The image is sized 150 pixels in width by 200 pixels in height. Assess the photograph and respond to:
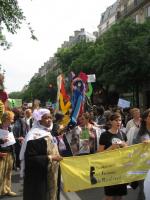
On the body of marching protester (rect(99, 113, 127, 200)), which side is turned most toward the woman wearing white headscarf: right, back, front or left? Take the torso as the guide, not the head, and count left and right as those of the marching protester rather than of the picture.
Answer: right

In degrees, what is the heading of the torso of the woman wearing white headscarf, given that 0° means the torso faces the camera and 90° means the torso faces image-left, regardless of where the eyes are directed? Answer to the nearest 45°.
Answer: approximately 315°

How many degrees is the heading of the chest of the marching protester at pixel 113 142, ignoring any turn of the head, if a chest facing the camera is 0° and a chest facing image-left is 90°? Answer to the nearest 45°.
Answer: approximately 315°

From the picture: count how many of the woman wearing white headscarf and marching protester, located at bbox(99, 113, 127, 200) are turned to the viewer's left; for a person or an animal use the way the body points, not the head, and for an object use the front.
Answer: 0
